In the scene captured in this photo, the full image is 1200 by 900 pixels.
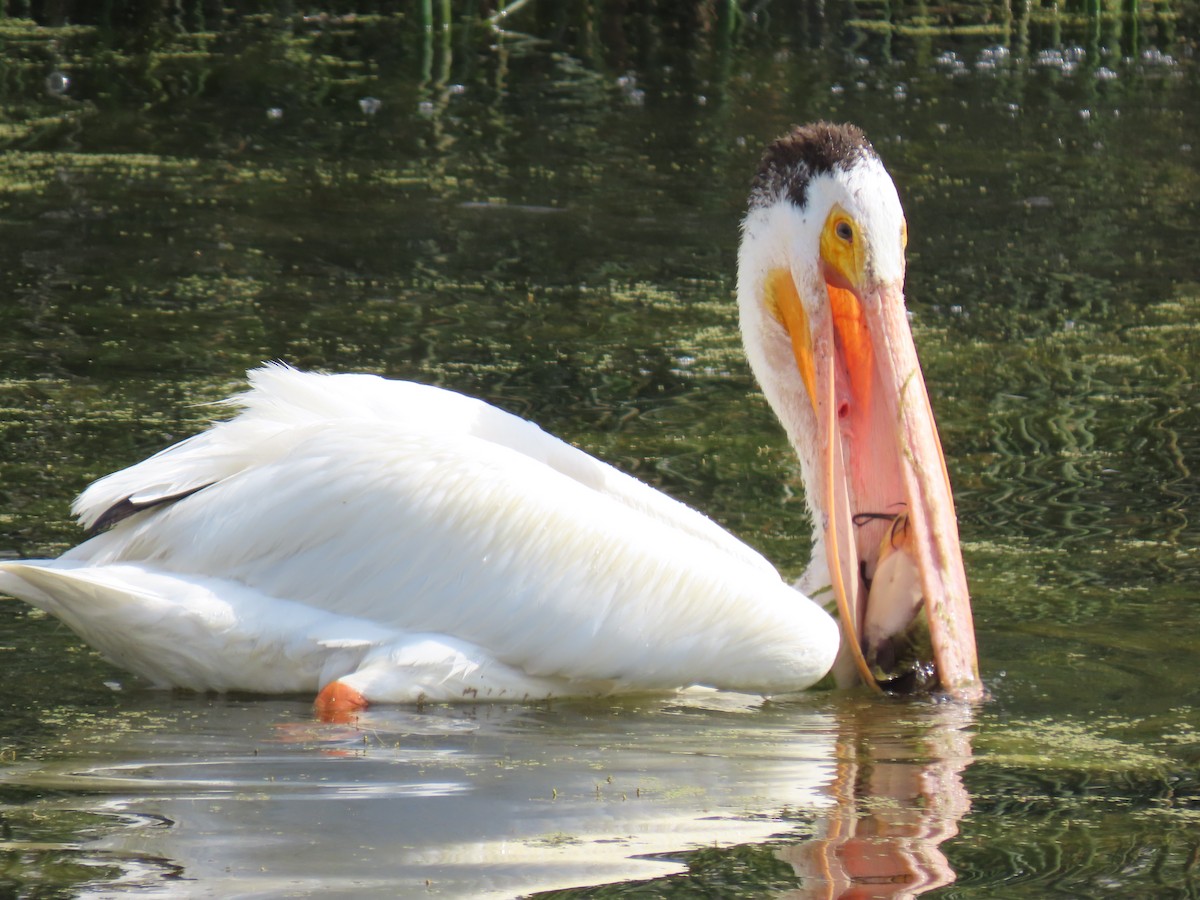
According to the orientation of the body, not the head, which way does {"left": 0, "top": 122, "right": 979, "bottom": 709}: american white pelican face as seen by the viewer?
to the viewer's right

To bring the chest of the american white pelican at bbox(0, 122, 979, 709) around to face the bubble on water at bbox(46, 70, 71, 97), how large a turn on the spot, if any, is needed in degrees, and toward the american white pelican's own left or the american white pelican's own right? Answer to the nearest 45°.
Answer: approximately 90° to the american white pelican's own left
